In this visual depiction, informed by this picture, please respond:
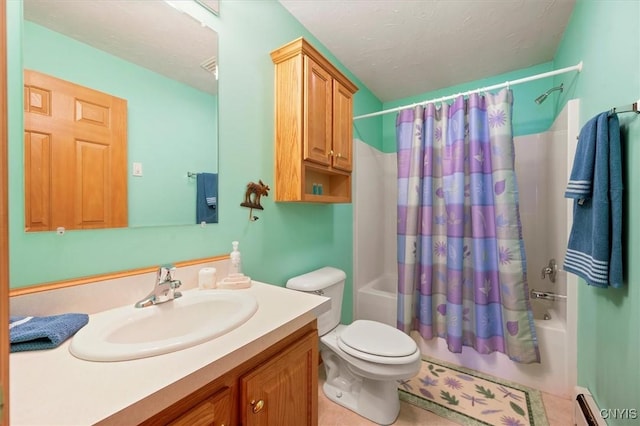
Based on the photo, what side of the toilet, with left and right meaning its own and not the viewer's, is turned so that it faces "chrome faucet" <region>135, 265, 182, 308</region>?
right

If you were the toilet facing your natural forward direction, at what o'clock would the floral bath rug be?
The floral bath rug is roughly at 10 o'clock from the toilet.

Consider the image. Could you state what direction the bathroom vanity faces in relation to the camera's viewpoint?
facing the viewer and to the right of the viewer

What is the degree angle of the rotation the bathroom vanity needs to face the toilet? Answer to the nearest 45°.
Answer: approximately 90° to its left

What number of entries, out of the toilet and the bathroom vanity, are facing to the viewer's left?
0

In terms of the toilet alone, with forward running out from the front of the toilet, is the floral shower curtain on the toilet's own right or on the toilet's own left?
on the toilet's own left
